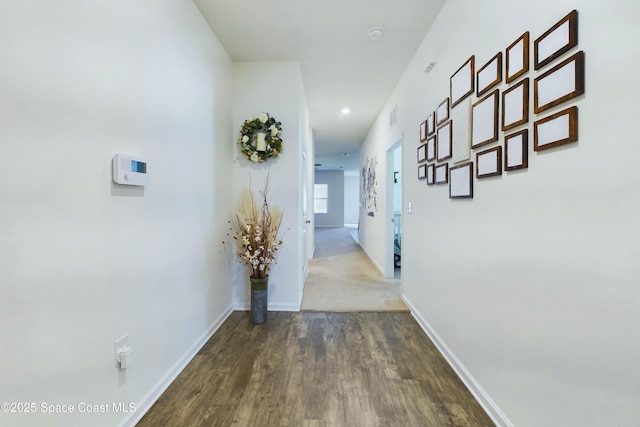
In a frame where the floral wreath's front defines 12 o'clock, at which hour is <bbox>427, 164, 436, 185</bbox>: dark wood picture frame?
The dark wood picture frame is roughly at 10 o'clock from the floral wreath.

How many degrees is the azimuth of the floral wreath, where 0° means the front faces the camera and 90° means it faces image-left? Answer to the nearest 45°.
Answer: approximately 0°

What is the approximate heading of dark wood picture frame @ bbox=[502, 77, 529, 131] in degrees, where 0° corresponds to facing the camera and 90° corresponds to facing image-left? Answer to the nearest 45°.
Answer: approximately 45°

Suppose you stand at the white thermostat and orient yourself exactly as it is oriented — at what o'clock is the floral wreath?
The floral wreath is roughly at 9 o'clock from the white thermostat.

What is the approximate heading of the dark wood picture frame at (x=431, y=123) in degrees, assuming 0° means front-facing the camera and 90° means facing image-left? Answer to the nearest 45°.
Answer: approximately 45°

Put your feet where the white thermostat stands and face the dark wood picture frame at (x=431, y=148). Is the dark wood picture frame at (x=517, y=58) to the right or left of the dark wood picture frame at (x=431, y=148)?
right
